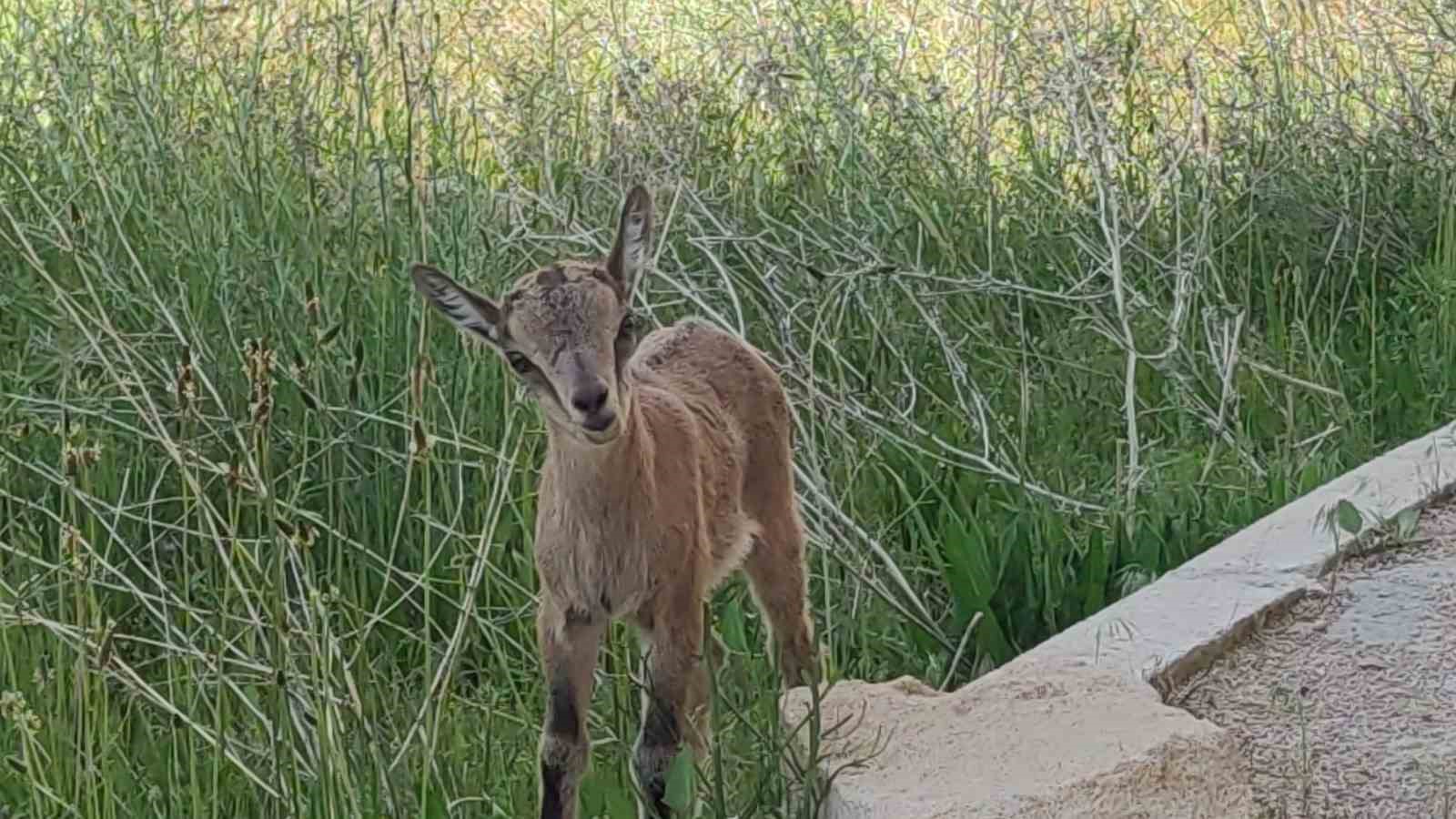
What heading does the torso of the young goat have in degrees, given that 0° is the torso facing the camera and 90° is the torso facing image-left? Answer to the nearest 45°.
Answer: approximately 45°

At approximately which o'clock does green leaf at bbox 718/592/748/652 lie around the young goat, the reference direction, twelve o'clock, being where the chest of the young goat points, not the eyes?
The green leaf is roughly at 8 o'clock from the young goat.
